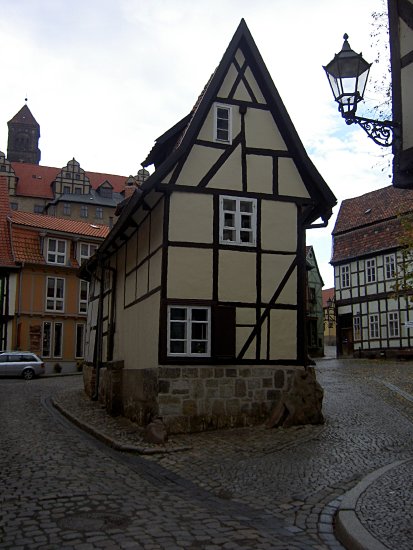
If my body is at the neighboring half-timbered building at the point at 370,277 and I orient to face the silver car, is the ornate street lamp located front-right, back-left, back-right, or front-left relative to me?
front-left

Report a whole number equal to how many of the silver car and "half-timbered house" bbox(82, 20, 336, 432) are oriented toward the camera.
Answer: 1

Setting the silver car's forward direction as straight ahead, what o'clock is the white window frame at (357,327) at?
The white window frame is roughly at 6 o'clock from the silver car.

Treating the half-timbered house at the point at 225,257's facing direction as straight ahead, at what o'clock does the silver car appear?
The silver car is roughly at 5 o'clock from the half-timbered house.

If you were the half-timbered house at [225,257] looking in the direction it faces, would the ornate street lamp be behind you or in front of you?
in front

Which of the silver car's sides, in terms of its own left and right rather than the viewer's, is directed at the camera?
left

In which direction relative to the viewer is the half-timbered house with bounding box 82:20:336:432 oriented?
toward the camera

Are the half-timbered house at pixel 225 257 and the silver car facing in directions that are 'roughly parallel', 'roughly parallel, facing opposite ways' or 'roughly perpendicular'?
roughly perpendicular

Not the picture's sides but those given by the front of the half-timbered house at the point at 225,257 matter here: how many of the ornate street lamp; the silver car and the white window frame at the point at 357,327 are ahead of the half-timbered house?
1

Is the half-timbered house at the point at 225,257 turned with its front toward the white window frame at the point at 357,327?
no

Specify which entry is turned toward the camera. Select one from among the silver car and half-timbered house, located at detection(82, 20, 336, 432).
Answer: the half-timbered house

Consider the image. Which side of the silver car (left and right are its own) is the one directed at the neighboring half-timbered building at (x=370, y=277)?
back

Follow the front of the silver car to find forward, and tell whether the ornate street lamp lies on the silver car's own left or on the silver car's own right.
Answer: on the silver car's own left

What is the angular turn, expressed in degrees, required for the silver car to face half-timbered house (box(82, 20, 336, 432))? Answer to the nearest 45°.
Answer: approximately 90° to its left
